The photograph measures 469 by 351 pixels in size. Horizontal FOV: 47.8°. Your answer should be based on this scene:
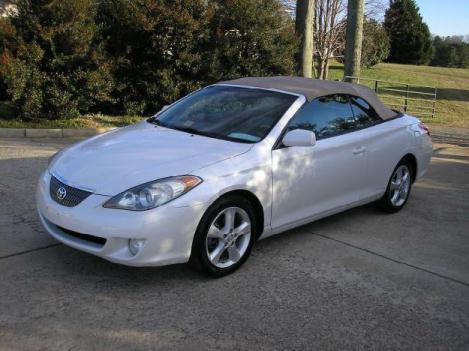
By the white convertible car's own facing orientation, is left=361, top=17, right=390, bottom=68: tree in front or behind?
behind

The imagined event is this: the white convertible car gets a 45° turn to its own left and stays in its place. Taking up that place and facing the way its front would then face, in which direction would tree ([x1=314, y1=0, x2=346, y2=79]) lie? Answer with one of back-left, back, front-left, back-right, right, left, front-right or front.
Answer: back

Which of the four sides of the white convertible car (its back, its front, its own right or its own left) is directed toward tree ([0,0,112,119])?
right

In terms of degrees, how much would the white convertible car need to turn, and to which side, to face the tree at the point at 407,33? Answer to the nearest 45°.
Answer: approximately 135° to its right

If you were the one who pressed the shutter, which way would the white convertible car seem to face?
facing the viewer and to the left of the viewer

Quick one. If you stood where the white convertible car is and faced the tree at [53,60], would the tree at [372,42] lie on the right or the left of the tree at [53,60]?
right

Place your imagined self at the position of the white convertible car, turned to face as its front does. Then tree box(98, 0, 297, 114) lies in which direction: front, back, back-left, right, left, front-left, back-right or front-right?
back-right
